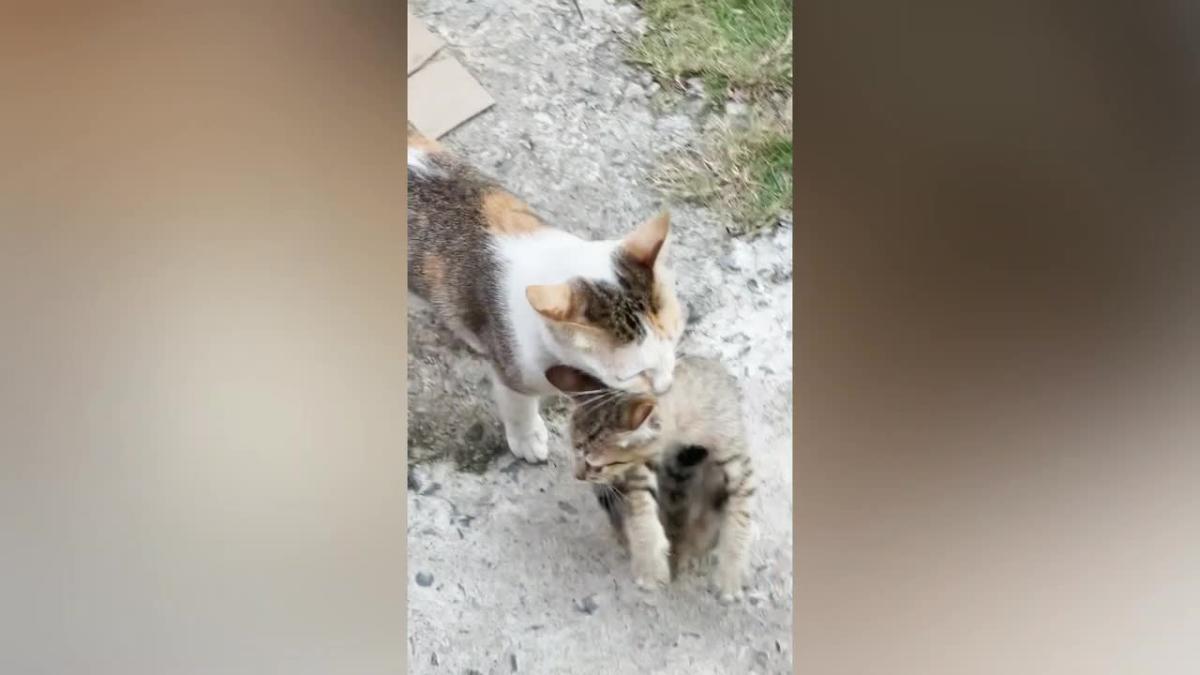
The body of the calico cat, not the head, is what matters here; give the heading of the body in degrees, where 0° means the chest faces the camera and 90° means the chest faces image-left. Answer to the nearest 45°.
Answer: approximately 315°
